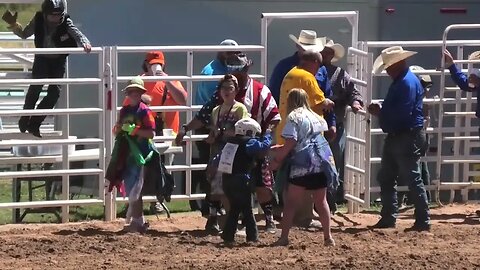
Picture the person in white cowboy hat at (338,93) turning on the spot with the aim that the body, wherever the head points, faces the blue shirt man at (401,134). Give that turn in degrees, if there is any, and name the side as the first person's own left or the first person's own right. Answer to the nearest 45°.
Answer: approximately 90° to the first person's own left

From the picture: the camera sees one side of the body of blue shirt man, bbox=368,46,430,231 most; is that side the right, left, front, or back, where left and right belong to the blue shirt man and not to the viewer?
left

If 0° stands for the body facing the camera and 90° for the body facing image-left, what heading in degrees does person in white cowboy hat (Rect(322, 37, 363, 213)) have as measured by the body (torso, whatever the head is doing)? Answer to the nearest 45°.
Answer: approximately 45°

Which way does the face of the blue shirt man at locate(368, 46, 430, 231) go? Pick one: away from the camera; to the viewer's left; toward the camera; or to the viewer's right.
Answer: to the viewer's left

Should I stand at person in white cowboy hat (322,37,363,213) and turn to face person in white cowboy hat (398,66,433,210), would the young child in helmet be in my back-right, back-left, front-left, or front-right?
back-right
